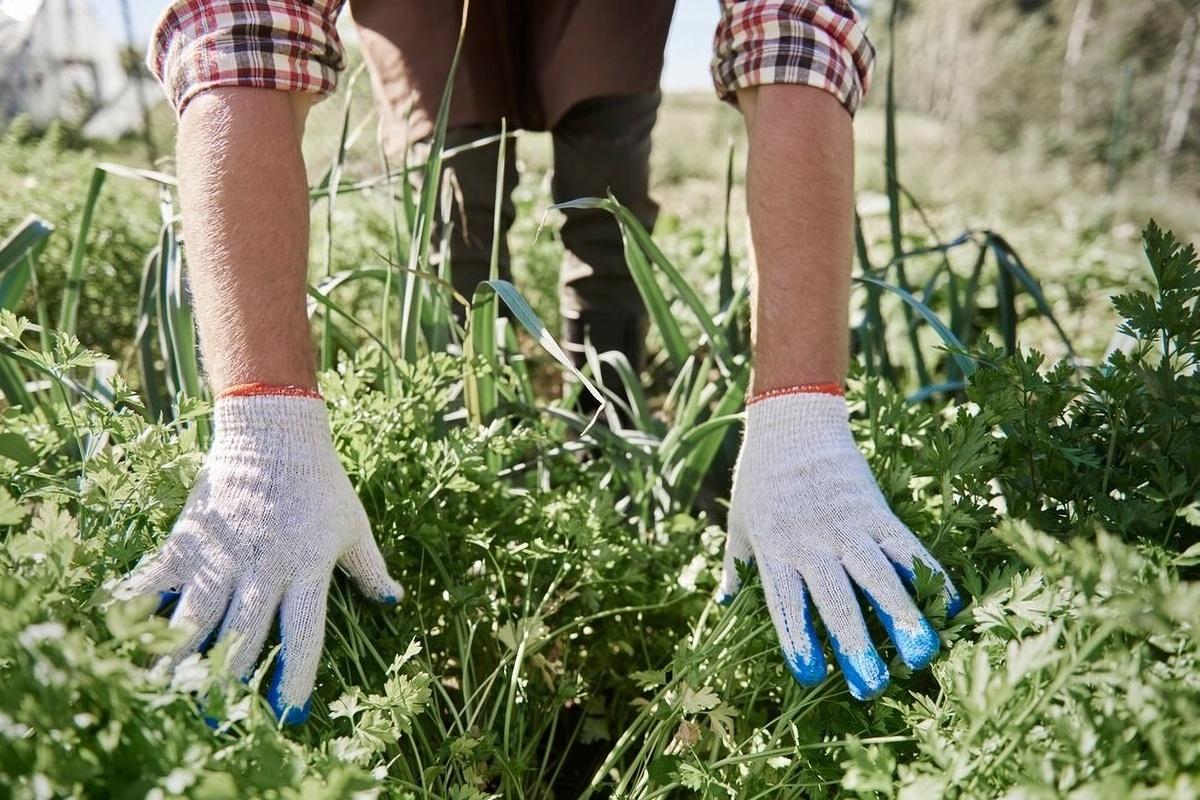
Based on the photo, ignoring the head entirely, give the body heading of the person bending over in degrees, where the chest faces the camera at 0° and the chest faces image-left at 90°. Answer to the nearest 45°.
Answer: approximately 0°

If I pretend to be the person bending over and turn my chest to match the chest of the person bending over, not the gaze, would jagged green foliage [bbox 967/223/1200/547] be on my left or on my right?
on my left
